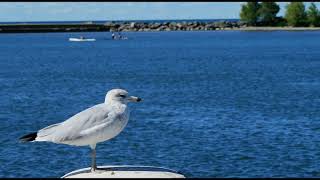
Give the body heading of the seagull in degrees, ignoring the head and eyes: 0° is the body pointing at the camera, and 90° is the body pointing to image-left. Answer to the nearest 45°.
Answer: approximately 270°
